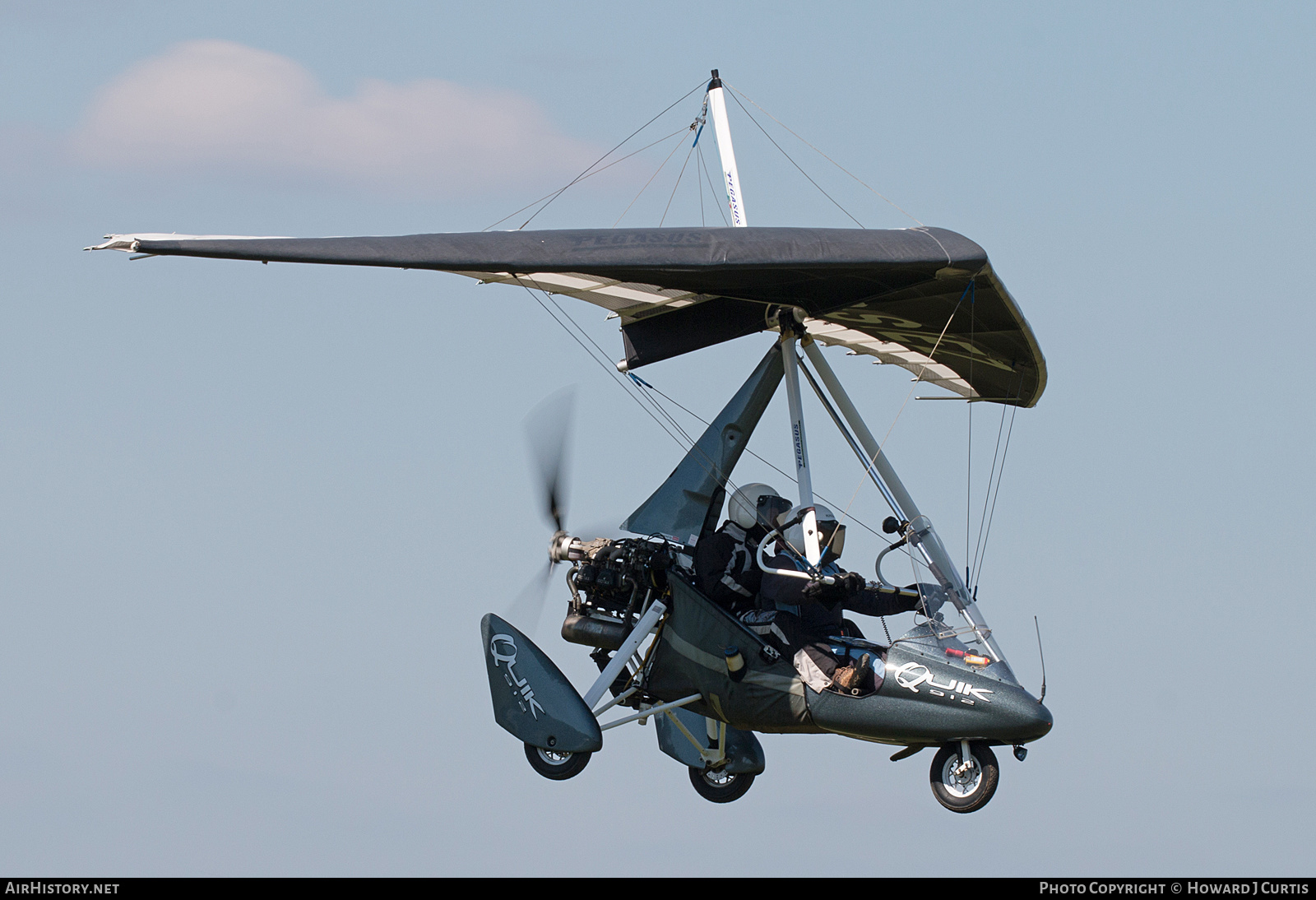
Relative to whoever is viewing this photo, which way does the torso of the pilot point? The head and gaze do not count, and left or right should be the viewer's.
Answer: facing to the right of the viewer

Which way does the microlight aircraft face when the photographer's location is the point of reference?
facing the viewer and to the right of the viewer

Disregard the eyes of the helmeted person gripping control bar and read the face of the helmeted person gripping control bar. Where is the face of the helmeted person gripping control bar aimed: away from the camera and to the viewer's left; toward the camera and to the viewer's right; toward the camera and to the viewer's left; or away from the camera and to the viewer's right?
toward the camera and to the viewer's right
